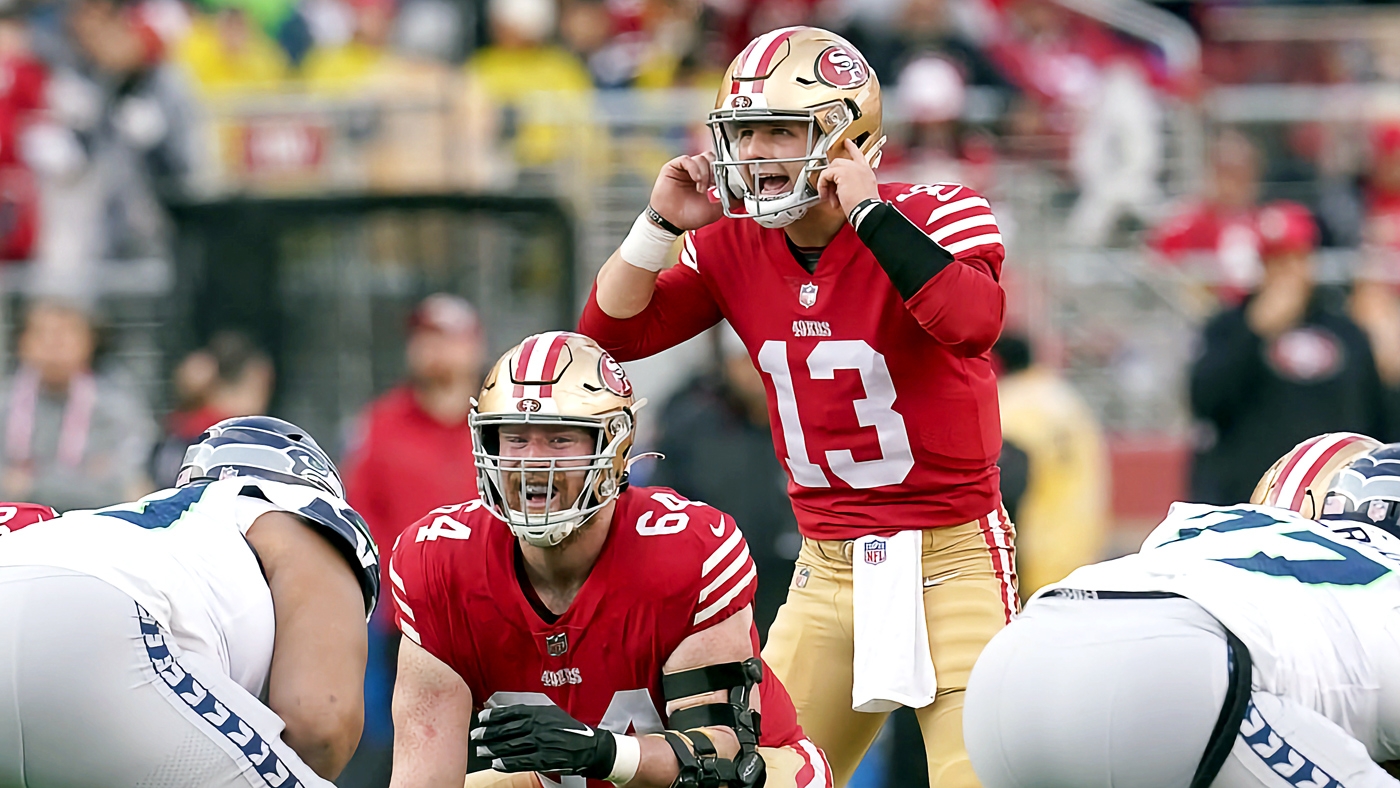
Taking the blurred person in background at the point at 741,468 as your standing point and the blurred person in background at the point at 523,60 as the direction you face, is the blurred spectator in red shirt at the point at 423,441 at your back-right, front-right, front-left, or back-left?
front-left

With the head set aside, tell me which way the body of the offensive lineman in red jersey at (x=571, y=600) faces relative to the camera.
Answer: toward the camera

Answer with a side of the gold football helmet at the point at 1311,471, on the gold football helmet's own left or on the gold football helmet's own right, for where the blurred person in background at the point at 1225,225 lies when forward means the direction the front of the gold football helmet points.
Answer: on the gold football helmet's own right

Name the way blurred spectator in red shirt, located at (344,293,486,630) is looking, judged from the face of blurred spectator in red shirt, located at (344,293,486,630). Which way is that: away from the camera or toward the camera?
toward the camera

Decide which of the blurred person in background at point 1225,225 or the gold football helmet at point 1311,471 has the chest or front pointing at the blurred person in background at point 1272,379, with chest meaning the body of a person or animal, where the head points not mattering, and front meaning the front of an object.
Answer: the blurred person in background at point 1225,225

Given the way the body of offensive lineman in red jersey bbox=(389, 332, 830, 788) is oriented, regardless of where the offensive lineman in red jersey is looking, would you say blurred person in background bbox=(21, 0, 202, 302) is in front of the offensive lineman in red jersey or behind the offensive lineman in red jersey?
behind

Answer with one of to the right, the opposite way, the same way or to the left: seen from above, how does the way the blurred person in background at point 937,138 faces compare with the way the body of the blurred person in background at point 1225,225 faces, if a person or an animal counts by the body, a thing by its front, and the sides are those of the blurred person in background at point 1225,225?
the same way

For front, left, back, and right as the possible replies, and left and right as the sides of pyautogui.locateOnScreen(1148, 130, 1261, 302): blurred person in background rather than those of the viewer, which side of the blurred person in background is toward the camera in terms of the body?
front

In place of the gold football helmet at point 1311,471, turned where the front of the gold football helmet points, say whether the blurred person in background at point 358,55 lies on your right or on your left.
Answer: on your right

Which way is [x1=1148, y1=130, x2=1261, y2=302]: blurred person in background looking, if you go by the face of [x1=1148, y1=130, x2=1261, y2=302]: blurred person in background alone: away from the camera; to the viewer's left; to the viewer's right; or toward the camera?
toward the camera

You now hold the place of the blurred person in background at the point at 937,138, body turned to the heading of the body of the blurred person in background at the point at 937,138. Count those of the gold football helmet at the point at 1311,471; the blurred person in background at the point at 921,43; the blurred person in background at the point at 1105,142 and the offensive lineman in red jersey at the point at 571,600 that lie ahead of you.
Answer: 2

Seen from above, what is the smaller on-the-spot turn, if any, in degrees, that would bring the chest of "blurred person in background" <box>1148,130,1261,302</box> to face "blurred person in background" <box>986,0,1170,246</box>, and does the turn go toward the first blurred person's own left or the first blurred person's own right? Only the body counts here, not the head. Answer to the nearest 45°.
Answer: approximately 90° to the first blurred person's own right

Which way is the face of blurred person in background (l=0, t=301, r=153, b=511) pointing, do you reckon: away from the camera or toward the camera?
toward the camera

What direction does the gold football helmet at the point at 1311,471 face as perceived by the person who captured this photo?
facing the viewer and to the left of the viewer

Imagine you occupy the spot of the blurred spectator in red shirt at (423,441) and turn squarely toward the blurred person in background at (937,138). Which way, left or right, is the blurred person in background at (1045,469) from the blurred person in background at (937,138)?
right

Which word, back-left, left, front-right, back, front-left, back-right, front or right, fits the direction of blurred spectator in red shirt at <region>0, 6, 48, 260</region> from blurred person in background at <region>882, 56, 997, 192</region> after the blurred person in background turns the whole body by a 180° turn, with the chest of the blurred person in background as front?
left

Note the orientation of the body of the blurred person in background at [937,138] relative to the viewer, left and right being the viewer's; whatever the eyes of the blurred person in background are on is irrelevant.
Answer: facing the viewer

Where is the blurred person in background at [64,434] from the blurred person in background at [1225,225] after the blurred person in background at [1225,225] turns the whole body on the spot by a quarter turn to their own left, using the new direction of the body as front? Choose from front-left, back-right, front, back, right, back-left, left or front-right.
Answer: back-right

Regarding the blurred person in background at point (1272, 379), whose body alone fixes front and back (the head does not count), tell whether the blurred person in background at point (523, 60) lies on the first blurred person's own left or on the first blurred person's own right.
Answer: on the first blurred person's own right
